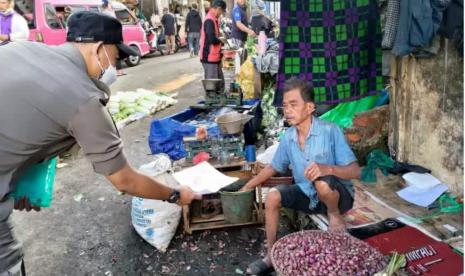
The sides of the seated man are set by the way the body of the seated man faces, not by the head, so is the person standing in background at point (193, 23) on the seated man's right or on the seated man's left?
on the seated man's right

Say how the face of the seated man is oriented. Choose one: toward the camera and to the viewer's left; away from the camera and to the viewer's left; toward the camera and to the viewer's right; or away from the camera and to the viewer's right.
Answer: toward the camera and to the viewer's left

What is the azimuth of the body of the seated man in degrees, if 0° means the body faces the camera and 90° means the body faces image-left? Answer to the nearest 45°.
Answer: approximately 45°

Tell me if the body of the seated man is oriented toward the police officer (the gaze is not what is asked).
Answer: yes

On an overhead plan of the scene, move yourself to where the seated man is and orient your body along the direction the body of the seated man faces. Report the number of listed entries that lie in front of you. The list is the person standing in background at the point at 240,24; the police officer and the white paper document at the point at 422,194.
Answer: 1

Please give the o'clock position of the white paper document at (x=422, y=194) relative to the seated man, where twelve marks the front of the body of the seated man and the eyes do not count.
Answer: The white paper document is roughly at 6 o'clock from the seated man.

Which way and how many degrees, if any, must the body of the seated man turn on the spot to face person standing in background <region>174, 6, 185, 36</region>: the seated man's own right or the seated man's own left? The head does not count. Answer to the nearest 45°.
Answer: approximately 135° to the seated man's own right

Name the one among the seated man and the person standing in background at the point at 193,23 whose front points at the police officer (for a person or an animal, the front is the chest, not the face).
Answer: the seated man

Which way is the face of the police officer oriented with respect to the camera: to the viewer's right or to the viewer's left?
to the viewer's right
